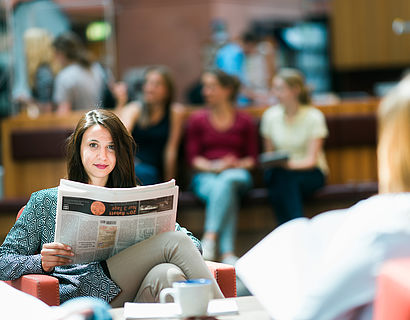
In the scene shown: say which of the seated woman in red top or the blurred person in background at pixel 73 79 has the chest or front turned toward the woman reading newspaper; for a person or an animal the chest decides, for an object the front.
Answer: the seated woman in red top

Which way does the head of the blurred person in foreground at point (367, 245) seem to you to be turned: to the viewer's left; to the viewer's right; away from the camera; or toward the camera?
away from the camera

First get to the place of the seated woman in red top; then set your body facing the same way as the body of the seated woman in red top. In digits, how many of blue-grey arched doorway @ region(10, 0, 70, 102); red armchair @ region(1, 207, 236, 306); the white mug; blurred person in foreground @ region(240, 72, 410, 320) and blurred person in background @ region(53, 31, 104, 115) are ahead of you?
3

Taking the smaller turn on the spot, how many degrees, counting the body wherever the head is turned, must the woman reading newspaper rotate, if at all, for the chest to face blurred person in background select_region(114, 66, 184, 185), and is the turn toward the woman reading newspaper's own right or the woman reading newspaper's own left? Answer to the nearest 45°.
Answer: approximately 135° to the woman reading newspaper's own left

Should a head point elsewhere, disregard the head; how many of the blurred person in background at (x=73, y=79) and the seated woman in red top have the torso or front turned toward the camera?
1

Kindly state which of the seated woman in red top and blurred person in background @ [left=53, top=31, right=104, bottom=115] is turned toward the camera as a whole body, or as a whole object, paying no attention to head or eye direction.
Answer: the seated woman in red top

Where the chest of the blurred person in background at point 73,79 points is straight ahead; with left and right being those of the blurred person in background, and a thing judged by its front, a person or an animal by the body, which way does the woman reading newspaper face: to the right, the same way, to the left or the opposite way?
the opposite way

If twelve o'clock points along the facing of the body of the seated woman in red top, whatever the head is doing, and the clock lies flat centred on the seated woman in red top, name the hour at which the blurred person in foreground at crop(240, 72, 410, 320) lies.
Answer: The blurred person in foreground is roughly at 12 o'clock from the seated woman in red top.

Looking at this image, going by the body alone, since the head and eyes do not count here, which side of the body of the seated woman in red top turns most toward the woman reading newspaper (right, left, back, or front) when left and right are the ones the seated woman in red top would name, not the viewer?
front

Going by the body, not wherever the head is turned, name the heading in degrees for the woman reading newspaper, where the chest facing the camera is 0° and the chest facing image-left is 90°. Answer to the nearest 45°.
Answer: approximately 315°

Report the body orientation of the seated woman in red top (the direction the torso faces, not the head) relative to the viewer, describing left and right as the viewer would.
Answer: facing the viewer

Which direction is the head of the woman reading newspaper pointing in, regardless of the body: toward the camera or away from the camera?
toward the camera

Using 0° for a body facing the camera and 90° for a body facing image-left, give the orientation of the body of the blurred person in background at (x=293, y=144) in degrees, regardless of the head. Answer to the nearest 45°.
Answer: approximately 45°

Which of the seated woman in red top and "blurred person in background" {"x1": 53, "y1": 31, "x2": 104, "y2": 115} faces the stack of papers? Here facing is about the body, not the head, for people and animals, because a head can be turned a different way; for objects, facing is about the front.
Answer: the seated woman in red top

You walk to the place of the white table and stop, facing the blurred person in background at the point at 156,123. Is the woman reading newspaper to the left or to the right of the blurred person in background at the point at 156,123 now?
left
